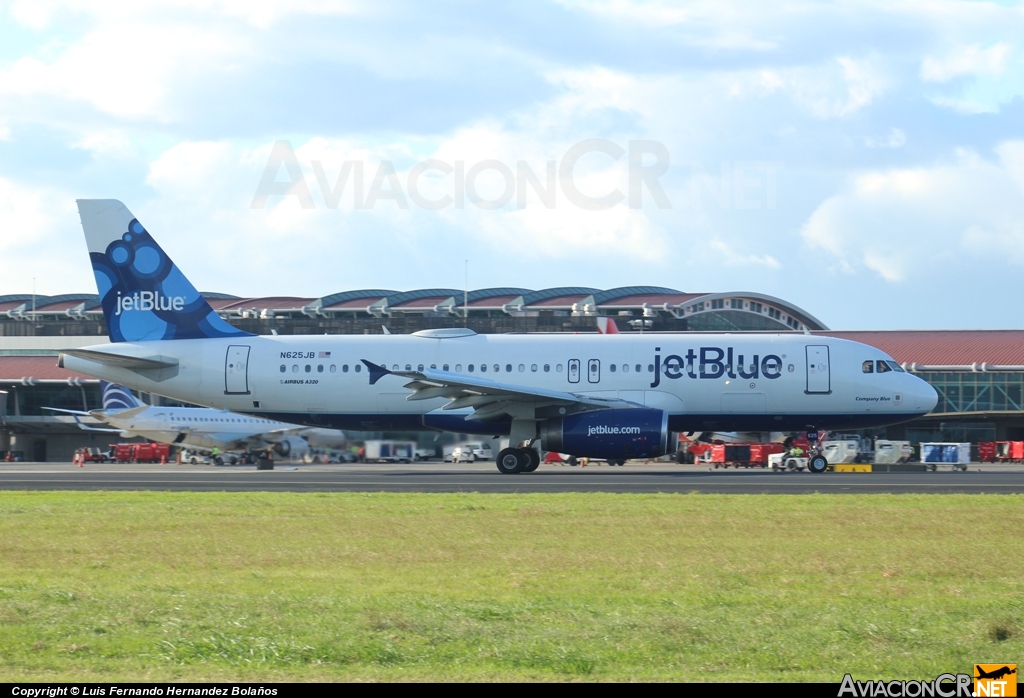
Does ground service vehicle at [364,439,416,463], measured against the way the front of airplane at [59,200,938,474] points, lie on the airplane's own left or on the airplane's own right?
on the airplane's own left

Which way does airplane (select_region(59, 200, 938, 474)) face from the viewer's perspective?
to the viewer's right

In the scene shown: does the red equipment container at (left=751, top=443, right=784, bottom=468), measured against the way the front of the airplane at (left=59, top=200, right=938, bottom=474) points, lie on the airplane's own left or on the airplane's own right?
on the airplane's own left

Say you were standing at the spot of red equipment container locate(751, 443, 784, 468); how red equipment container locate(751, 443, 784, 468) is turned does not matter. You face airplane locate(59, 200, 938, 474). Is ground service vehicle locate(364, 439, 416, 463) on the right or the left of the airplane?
right
